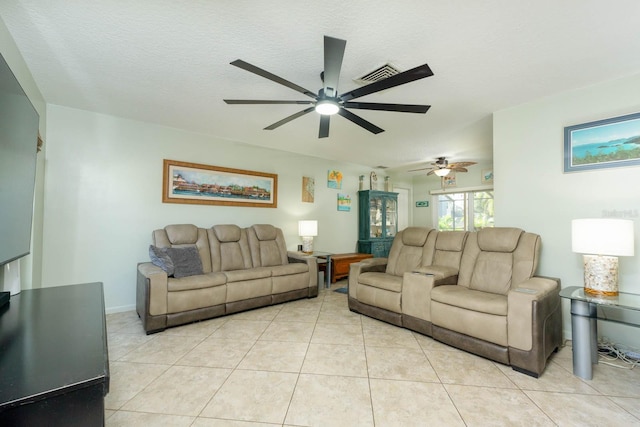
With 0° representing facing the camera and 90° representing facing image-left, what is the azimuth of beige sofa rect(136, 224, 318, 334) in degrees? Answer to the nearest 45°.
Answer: approximately 315°

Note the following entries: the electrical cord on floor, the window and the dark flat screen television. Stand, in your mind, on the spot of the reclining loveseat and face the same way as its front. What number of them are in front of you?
1

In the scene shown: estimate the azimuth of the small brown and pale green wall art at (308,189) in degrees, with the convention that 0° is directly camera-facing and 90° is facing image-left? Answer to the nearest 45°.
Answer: approximately 315°

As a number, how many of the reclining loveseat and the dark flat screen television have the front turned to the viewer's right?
1

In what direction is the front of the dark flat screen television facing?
to the viewer's right

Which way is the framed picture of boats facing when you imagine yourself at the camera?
facing the viewer and to the right of the viewer

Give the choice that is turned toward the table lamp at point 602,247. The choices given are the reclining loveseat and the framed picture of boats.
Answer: the framed picture of boats

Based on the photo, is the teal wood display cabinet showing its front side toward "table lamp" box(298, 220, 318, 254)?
no

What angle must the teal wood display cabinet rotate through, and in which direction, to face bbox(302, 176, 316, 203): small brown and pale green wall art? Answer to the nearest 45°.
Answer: approximately 90° to its right

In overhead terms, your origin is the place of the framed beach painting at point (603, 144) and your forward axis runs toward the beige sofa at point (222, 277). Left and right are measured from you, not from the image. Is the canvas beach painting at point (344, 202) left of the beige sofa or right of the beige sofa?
right

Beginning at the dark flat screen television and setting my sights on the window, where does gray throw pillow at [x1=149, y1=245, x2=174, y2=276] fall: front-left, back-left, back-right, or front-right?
front-left

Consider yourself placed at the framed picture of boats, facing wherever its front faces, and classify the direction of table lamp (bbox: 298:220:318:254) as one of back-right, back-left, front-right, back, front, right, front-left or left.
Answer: front-left
